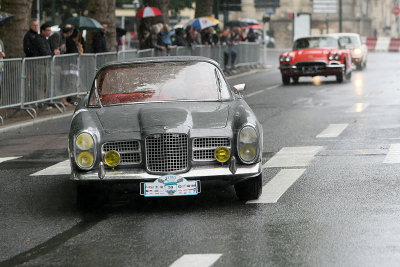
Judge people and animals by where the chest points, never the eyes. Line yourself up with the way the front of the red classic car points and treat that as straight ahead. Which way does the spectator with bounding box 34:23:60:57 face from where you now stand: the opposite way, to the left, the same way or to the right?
to the left

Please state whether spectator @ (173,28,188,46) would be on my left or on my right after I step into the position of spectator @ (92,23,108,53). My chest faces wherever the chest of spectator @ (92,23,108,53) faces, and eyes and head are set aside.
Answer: on my left

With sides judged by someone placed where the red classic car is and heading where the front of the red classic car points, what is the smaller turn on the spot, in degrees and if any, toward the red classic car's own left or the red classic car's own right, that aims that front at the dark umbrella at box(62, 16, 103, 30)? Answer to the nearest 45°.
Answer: approximately 45° to the red classic car's own right

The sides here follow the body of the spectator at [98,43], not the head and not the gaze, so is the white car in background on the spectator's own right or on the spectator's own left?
on the spectator's own left

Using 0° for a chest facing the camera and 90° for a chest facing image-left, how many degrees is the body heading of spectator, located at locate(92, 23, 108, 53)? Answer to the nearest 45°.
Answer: approximately 270°

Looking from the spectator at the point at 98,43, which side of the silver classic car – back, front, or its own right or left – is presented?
back

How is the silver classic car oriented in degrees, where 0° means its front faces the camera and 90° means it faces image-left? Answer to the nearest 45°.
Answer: approximately 0°

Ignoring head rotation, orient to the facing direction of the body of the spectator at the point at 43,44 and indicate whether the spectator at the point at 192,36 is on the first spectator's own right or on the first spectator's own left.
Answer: on the first spectator's own left
